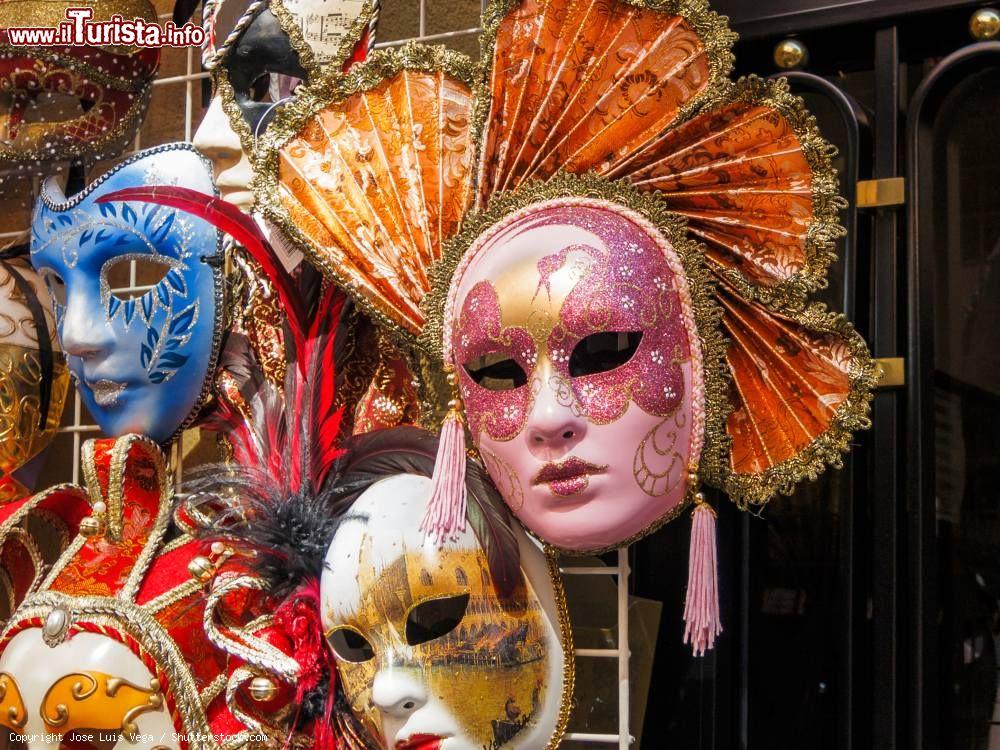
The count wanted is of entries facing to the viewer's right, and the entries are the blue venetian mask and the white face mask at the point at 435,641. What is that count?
0

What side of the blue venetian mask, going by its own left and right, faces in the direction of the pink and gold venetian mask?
left

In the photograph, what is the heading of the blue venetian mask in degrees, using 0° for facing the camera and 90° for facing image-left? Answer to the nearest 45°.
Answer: approximately 45°

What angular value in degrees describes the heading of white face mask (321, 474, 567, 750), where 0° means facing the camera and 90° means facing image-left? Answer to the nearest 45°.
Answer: approximately 45°
